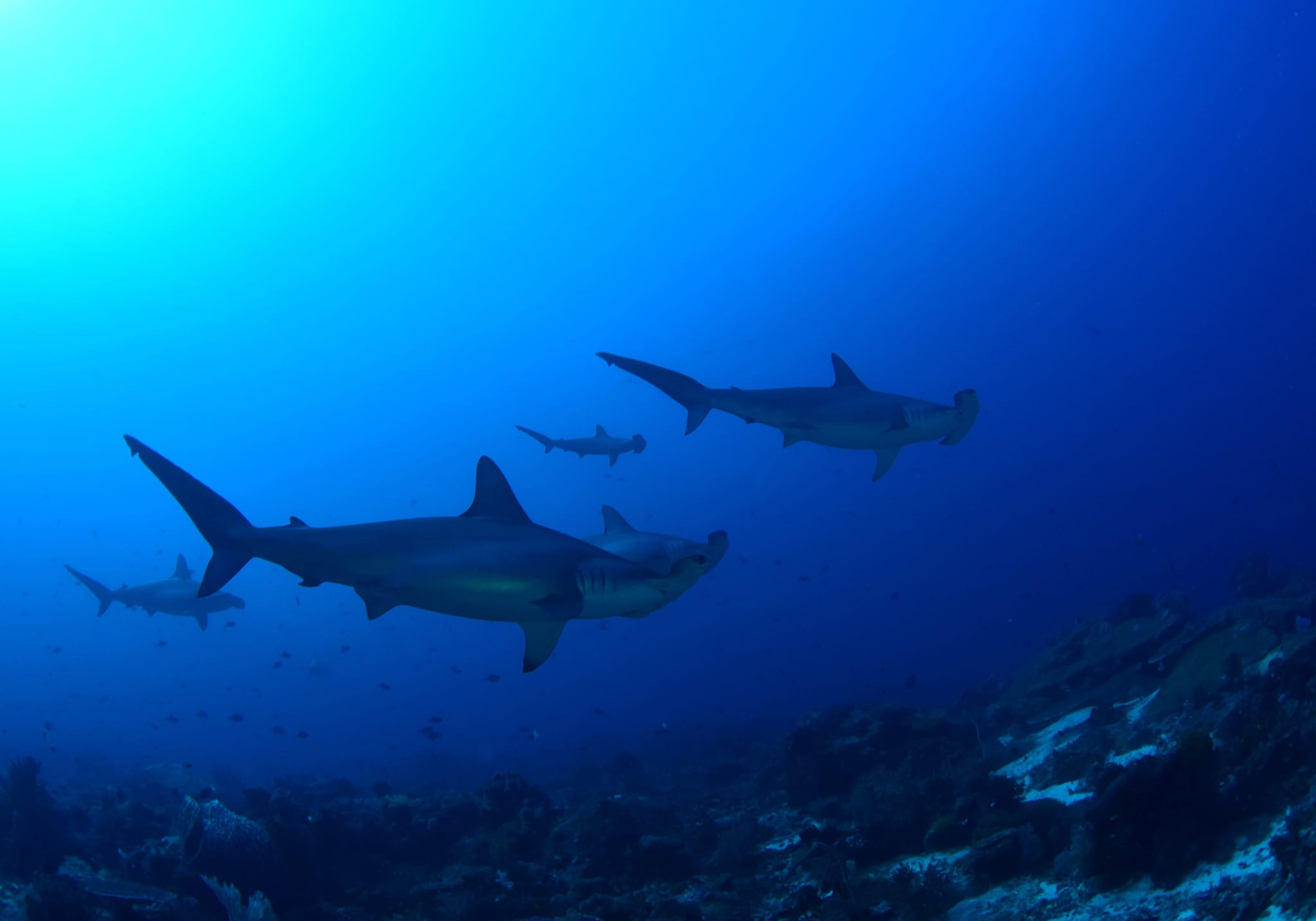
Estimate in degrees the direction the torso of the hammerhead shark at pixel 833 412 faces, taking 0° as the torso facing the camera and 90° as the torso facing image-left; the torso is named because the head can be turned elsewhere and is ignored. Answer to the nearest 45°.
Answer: approximately 270°

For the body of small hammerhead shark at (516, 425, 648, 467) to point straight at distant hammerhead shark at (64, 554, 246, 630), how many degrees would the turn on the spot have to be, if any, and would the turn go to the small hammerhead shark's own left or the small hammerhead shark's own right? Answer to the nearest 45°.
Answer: approximately 180°

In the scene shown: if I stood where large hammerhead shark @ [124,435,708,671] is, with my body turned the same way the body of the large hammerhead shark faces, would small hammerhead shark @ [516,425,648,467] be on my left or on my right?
on my left

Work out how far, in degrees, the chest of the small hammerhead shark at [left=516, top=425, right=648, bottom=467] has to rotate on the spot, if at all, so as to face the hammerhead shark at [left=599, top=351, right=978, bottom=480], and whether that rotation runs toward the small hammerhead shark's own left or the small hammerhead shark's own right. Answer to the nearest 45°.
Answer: approximately 90° to the small hammerhead shark's own right

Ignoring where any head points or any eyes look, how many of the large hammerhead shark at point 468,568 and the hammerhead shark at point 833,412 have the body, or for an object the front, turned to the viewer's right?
2

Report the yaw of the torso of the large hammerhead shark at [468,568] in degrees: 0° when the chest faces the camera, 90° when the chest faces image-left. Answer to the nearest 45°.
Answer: approximately 270°

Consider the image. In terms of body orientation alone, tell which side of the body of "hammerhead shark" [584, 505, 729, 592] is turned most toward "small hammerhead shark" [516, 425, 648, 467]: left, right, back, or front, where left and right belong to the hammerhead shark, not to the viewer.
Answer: left

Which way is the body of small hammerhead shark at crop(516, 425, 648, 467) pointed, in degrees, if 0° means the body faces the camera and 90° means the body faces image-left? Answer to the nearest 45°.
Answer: approximately 270°

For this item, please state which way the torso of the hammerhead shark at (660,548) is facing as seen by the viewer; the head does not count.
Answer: to the viewer's right

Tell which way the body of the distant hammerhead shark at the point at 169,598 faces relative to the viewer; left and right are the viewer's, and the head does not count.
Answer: facing to the right of the viewer

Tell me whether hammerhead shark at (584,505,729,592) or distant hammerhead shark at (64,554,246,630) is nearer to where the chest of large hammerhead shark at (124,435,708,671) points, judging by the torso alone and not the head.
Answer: the hammerhead shark

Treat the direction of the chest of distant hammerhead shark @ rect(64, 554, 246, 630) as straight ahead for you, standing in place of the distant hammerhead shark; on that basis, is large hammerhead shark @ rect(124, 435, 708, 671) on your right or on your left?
on your right
